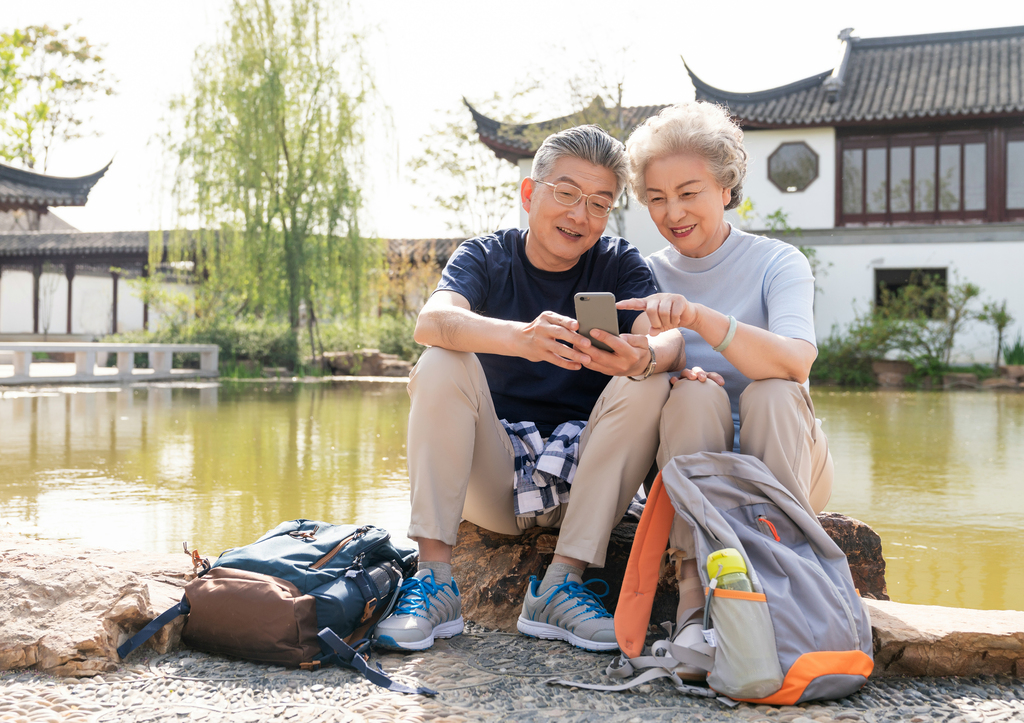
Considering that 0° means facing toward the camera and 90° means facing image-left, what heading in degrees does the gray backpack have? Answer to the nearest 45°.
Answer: approximately 315°

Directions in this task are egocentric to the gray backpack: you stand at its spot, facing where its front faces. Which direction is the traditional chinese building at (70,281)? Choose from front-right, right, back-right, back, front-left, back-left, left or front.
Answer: back

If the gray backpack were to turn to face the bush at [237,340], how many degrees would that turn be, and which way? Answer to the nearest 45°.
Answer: approximately 180°

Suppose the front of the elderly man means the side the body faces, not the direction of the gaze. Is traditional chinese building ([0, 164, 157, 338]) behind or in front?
behind

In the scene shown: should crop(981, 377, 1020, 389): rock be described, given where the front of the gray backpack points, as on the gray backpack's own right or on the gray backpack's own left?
on the gray backpack's own left

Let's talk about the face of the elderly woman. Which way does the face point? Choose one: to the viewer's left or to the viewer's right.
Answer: to the viewer's left

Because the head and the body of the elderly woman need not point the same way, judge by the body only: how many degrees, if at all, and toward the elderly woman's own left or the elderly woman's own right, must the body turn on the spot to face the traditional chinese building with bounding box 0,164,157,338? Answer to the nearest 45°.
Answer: approximately 90° to the elderly woman's own right

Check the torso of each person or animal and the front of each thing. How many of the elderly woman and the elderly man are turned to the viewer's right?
0

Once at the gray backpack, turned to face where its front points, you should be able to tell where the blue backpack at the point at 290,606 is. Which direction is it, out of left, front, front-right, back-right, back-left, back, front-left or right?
back-right

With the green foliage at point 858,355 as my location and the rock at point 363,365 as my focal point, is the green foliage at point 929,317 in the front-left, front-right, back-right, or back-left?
back-right

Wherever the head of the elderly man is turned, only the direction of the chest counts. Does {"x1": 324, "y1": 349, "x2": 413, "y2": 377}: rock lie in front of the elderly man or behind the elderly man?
behind
